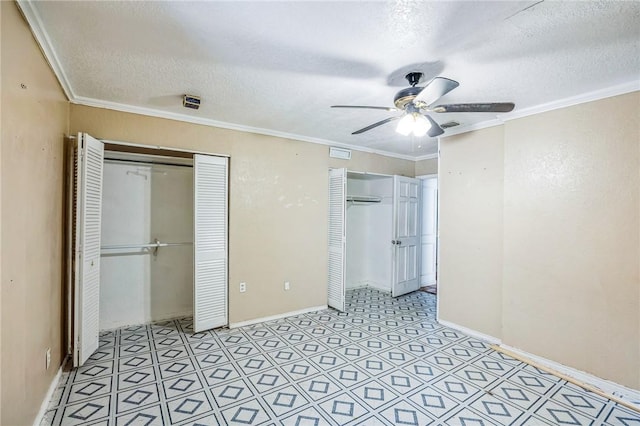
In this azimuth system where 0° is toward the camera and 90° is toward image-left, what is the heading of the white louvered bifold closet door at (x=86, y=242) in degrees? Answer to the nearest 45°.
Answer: approximately 315°

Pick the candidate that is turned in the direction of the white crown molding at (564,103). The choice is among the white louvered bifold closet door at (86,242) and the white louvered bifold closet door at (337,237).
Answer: the white louvered bifold closet door at (86,242)

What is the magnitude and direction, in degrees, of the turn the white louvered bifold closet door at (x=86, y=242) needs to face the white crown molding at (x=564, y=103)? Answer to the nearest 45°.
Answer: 0° — it already faces it

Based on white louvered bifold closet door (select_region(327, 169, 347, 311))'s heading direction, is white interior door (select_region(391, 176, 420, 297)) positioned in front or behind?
behind

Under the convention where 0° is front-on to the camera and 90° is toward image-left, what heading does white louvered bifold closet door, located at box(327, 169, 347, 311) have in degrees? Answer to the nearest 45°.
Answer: approximately 45°

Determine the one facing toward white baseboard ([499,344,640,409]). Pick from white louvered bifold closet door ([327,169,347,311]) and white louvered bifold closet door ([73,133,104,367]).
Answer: white louvered bifold closet door ([73,133,104,367])

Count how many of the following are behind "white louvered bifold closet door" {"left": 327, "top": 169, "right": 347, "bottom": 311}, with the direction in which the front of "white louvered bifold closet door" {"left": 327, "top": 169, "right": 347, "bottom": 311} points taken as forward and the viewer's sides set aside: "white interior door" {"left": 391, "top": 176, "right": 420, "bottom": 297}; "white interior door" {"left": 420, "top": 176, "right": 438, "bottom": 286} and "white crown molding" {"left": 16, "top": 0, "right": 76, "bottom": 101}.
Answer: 2
